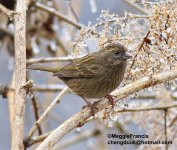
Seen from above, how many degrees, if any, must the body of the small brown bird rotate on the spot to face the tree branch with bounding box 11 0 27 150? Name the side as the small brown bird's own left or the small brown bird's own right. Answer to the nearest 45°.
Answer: approximately 135° to the small brown bird's own right

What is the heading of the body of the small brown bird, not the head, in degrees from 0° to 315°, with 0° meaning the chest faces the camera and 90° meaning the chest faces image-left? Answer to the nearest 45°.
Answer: approximately 270°
